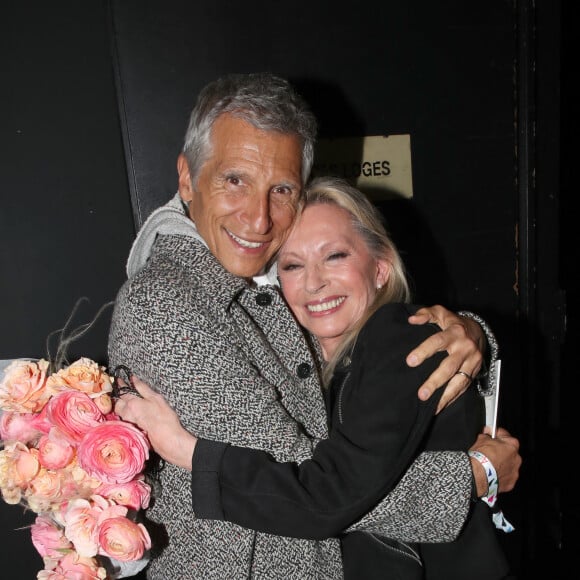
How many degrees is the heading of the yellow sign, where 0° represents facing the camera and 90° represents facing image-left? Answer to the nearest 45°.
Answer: approximately 0°

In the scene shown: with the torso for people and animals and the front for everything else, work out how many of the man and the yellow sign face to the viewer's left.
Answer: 0

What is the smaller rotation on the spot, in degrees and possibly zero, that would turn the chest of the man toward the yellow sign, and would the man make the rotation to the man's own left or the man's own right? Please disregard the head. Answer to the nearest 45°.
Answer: approximately 135° to the man's own left

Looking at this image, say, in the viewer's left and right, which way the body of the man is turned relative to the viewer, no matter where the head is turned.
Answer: facing the viewer and to the right of the viewer

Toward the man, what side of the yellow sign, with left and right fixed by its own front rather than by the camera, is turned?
front

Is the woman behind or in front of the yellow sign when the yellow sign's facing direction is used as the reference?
in front
